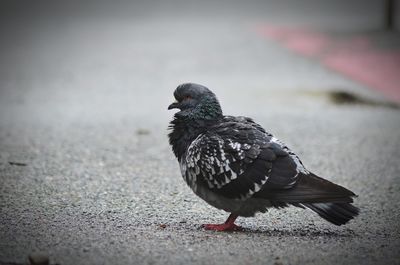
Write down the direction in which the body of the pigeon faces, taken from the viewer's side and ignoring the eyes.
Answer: to the viewer's left
